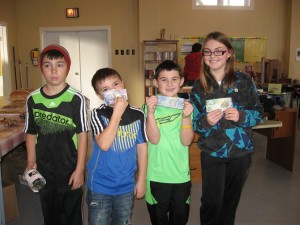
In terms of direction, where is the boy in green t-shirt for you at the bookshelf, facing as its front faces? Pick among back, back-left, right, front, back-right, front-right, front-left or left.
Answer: front

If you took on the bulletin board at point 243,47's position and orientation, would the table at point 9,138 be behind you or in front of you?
in front

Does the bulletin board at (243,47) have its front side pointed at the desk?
yes

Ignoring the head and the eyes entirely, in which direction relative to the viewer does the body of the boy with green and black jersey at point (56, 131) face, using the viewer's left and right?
facing the viewer

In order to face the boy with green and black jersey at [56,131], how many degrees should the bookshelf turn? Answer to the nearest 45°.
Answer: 0° — it already faces them

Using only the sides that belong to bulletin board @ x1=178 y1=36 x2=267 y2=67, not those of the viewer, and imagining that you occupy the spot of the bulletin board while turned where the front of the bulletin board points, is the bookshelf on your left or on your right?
on your right

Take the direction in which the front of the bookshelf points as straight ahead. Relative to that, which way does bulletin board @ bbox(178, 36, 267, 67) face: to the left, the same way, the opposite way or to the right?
the same way

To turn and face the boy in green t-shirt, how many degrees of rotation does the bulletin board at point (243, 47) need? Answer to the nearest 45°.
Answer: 0° — it already faces them

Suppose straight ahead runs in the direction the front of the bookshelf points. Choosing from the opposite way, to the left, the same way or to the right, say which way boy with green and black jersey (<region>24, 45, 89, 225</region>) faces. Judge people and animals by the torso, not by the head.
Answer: the same way

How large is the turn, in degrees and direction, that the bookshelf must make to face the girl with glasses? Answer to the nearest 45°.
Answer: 0° — it already faces them

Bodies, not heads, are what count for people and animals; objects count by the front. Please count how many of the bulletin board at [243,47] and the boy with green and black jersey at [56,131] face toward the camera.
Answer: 2

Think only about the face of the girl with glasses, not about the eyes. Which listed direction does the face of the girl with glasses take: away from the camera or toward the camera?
toward the camera

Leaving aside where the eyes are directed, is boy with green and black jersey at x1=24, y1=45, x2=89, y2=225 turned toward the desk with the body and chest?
no

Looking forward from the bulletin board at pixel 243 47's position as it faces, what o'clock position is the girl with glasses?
The girl with glasses is roughly at 12 o'clock from the bulletin board.

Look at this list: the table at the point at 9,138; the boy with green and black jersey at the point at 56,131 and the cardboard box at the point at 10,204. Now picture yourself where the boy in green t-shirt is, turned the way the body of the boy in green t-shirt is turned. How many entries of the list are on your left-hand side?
0

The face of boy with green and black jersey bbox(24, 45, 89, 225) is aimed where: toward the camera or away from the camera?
toward the camera

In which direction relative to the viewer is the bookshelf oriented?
toward the camera

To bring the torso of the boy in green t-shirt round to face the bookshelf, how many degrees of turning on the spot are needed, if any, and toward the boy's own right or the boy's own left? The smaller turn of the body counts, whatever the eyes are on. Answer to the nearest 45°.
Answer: approximately 180°

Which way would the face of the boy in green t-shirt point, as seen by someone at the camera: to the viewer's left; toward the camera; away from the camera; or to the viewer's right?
toward the camera

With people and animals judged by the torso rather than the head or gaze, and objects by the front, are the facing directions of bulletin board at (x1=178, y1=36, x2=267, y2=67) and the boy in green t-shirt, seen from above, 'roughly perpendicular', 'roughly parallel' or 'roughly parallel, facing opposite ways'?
roughly parallel
